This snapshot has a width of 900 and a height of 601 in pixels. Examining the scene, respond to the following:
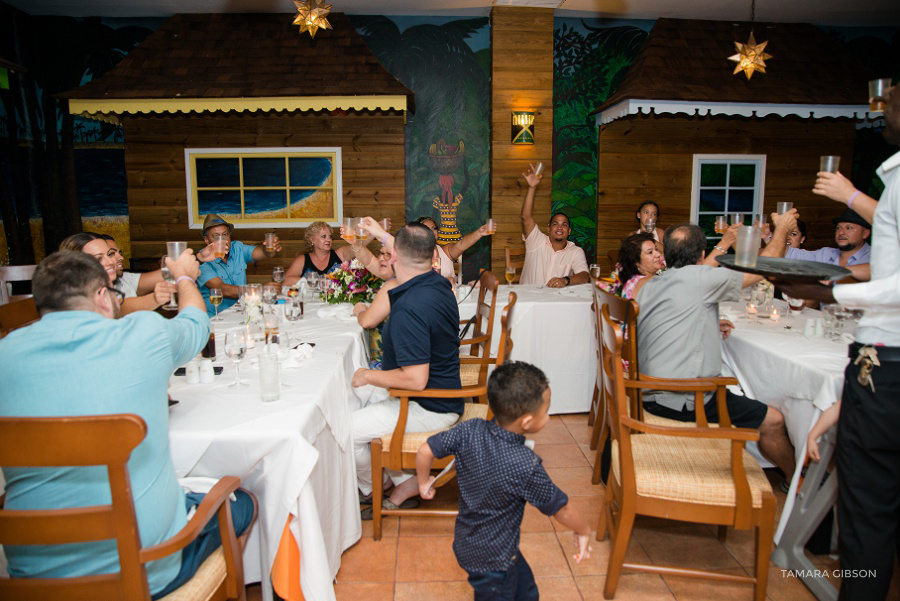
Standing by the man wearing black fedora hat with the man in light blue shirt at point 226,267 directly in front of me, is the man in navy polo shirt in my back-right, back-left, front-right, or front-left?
front-left

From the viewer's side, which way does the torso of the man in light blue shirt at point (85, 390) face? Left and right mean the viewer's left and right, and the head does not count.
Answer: facing away from the viewer and to the right of the viewer

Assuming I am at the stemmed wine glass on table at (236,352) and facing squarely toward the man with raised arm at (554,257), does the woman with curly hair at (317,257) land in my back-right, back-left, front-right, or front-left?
front-left

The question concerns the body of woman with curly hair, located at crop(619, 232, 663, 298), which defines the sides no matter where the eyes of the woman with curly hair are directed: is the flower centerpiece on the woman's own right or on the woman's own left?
on the woman's own right

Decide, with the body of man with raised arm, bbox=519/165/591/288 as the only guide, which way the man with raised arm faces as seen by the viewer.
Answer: toward the camera

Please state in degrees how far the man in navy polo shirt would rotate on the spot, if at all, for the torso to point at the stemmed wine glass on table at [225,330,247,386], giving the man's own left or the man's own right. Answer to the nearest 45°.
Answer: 0° — they already face it

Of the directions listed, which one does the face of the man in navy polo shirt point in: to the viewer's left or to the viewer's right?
to the viewer's left

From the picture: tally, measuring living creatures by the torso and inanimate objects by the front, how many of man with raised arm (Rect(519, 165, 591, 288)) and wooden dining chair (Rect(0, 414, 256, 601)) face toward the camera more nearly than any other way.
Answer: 1

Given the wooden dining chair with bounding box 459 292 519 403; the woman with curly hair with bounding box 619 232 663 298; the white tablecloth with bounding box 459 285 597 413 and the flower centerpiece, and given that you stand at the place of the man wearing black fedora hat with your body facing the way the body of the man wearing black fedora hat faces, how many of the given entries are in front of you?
4

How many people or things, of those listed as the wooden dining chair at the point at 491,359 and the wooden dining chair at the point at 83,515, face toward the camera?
0

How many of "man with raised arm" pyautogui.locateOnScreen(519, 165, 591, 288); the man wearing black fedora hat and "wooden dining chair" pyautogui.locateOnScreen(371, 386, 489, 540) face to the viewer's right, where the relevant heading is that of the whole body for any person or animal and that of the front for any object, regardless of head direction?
0

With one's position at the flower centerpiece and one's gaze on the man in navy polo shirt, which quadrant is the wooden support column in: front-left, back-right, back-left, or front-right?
back-left

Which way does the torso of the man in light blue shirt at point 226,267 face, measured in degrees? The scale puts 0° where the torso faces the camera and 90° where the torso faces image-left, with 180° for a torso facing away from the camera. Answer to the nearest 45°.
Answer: approximately 315°

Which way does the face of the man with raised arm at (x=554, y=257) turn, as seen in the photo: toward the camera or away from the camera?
toward the camera
